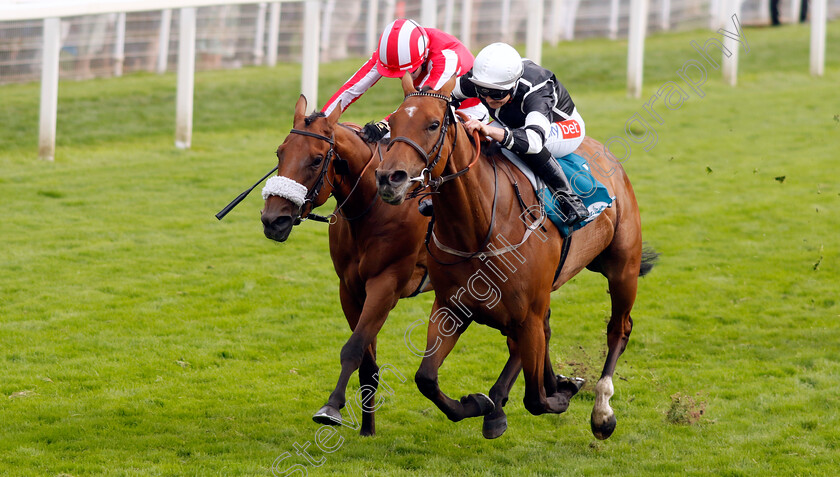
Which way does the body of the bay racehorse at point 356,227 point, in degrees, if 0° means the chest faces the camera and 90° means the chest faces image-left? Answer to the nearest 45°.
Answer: approximately 45°

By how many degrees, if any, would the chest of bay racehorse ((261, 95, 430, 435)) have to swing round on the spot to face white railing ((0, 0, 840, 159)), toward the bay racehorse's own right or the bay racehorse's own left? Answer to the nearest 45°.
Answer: approximately 135° to the bay racehorse's own right

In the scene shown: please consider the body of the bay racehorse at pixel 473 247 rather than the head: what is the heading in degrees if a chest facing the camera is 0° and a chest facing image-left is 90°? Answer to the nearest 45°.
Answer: approximately 45°

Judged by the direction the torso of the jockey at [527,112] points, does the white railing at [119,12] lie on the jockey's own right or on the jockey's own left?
on the jockey's own right
